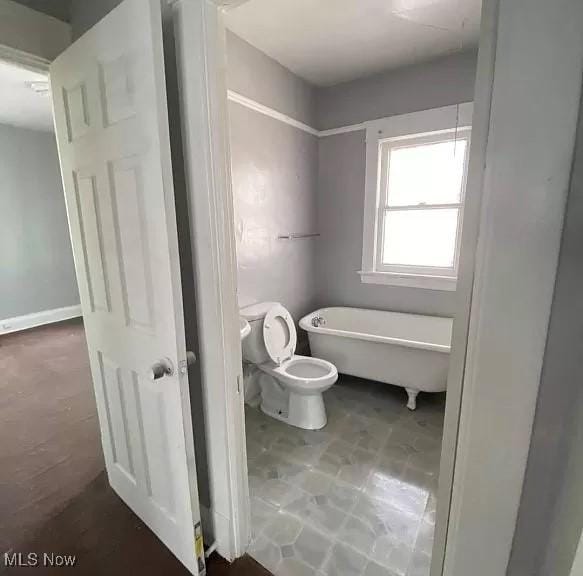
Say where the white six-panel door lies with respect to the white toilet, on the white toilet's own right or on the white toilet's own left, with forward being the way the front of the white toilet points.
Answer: on the white toilet's own right

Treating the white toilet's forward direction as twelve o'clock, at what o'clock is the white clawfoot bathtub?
The white clawfoot bathtub is roughly at 10 o'clock from the white toilet.

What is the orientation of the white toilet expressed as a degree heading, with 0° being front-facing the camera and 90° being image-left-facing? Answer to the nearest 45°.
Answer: approximately 315°

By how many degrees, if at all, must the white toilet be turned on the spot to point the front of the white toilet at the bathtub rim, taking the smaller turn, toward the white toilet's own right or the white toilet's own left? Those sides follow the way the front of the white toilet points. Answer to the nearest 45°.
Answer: approximately 45° to the white toilet's own left

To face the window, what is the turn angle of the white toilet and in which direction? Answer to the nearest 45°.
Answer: approximately 90° to its left
